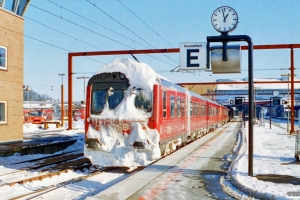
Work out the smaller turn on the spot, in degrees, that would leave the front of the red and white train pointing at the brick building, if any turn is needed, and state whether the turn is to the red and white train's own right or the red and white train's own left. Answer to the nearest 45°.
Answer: approximately 90° to the red and white train's own right

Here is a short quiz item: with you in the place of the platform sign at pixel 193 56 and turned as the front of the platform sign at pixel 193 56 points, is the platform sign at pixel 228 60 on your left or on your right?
on your left

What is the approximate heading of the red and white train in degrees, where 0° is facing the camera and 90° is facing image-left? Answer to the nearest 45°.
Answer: approximately 45°

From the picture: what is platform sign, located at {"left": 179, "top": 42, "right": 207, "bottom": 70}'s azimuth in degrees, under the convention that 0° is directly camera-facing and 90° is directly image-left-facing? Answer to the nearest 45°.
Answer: approximately 0°

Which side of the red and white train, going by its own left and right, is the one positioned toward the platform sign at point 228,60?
left
